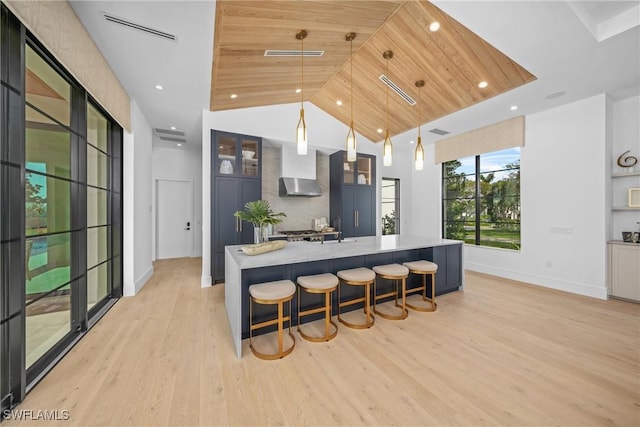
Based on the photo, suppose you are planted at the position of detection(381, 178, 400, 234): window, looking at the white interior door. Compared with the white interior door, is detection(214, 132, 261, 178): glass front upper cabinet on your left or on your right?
left

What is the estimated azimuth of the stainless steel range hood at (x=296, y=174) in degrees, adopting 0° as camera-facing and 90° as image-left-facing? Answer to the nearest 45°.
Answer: approximately 315°

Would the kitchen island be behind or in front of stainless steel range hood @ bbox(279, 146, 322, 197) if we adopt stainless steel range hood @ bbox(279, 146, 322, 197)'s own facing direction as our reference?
in front

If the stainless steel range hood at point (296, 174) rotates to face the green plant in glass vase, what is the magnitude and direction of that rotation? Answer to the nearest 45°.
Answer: approximately 45° to its right

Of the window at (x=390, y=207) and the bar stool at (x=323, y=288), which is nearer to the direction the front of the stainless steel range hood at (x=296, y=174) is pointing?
the bar stool

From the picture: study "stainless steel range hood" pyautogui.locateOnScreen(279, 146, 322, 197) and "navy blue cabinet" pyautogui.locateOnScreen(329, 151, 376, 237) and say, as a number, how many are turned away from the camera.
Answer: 0

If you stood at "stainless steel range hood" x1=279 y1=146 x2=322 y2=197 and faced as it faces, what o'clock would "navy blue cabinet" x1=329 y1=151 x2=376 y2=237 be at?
The navy blue cabinet is roughly at 10 o'clock from the stainless steel range hood.

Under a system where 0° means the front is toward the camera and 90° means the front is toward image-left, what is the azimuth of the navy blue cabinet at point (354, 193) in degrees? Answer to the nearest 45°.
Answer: approximately 315°

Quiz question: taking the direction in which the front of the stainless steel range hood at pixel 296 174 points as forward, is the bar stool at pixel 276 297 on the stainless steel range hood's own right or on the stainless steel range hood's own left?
on the stainless steel range hood's own right

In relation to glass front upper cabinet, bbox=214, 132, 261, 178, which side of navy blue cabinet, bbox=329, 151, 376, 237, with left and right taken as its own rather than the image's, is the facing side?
right

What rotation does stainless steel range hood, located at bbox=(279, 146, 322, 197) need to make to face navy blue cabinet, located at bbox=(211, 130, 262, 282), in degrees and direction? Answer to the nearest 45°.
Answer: approximately 90° to its right

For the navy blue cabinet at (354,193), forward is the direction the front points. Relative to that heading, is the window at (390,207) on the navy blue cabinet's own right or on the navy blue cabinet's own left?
on the navy blue cabinet's own left

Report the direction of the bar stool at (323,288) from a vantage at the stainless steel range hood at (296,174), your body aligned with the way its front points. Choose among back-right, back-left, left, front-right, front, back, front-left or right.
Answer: front-right

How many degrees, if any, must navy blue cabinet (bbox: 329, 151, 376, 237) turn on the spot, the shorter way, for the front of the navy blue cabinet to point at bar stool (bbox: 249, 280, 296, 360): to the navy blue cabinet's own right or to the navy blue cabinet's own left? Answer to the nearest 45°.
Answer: approximately 45° to the navy blue cabinet's own right

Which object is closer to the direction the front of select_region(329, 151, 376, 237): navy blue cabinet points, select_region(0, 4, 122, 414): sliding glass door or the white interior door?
the sliding glass door
